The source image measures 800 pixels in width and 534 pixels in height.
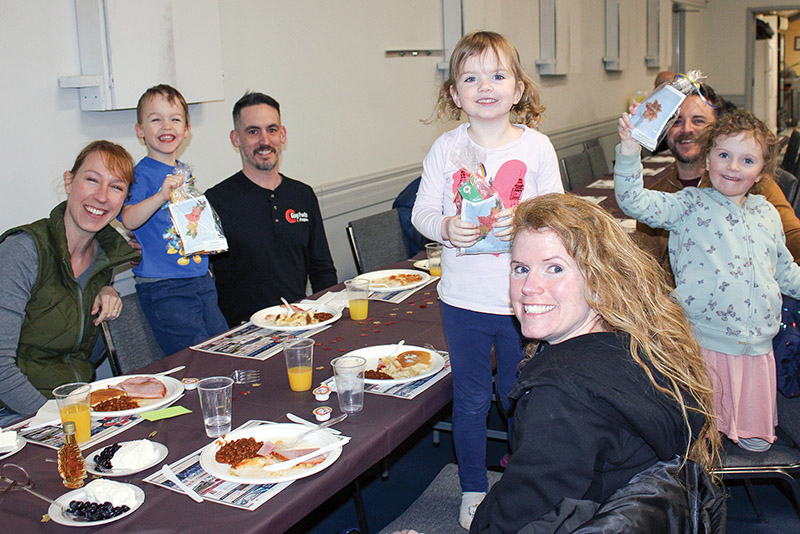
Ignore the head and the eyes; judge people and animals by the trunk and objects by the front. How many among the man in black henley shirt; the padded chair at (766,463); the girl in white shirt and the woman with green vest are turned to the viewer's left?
1

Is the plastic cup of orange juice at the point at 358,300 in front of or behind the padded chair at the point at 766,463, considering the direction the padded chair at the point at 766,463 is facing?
in front

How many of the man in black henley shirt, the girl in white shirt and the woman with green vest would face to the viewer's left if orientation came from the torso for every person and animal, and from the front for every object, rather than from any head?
0

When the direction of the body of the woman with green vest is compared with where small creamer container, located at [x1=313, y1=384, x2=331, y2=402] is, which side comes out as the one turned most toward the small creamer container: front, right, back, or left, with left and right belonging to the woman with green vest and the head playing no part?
front

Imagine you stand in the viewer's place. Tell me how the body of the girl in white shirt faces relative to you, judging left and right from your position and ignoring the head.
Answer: facing the viewer

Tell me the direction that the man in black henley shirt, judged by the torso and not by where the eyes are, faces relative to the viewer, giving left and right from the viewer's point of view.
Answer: facing the viewer and to the right of the viewer

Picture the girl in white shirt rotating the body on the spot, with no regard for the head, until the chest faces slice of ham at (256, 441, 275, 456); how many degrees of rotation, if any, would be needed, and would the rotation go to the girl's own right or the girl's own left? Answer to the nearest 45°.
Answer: approximately 45° to the girl's own right

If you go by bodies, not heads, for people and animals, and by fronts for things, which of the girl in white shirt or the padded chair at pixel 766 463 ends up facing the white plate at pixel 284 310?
the padded chair

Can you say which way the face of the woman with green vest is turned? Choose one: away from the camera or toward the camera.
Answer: toward the camera

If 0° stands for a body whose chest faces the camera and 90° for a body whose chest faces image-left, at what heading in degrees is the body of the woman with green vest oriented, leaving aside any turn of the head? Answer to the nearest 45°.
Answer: approximately 315°

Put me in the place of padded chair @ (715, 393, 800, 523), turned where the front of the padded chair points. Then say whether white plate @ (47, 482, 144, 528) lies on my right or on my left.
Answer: on my left

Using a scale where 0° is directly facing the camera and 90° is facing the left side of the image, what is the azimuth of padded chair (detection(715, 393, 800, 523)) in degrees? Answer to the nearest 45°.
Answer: approximately 90°

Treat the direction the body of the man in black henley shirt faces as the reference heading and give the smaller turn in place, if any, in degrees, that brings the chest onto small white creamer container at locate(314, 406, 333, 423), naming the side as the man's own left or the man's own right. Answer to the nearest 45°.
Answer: approximately 45° to the man's own right
